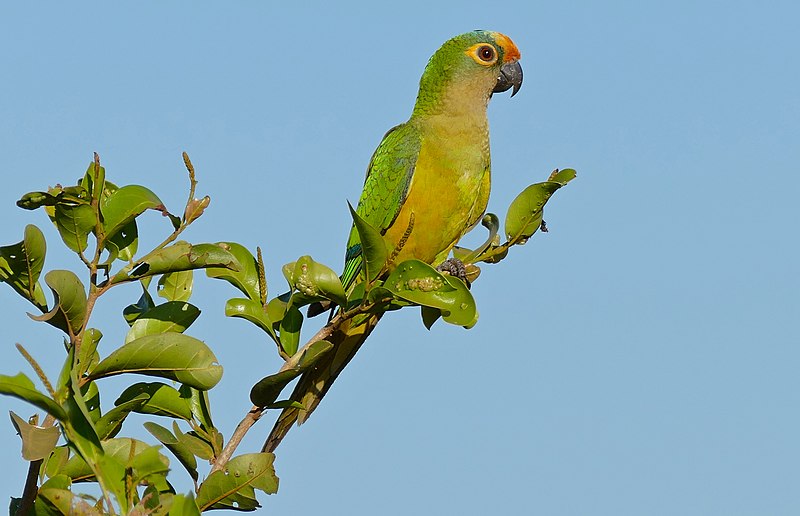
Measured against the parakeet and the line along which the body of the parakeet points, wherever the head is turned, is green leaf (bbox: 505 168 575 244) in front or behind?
in front

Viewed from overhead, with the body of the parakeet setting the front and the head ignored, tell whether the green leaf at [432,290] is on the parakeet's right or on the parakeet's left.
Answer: on the parakeet's right

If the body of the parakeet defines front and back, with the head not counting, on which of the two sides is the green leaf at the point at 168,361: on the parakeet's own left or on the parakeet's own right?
on the parakeet's own right

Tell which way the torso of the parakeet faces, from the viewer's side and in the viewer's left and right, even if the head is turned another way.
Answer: facing the viewer and to the right of the viewer

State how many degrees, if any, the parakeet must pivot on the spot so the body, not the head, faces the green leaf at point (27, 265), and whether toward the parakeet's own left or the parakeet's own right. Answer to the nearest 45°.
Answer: approximately 90° to the parakeet's own right

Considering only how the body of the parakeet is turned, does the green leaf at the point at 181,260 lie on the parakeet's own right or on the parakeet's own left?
on the parakeet's own right

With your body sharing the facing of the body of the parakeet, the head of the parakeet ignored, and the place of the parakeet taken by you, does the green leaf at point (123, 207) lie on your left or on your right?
on your right
